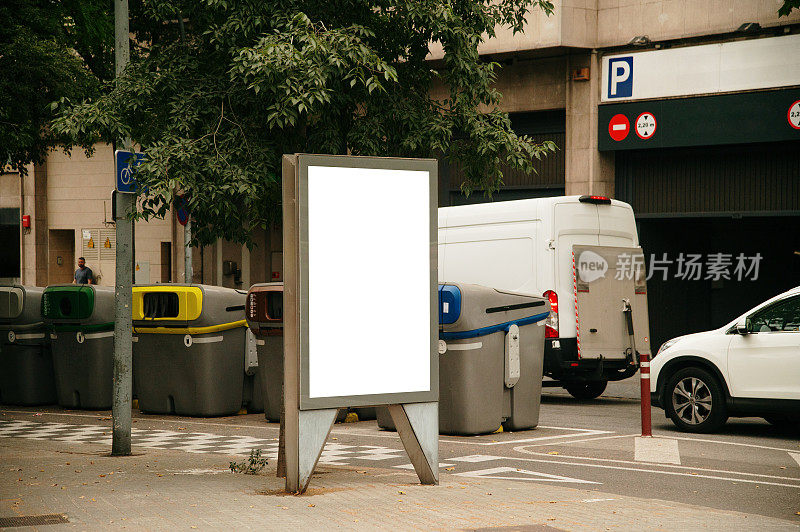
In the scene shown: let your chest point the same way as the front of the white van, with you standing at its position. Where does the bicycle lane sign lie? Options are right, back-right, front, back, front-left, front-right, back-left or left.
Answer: left

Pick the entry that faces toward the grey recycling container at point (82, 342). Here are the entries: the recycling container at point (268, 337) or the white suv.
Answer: the white suv

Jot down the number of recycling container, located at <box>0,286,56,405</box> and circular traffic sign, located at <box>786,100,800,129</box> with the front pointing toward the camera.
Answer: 2

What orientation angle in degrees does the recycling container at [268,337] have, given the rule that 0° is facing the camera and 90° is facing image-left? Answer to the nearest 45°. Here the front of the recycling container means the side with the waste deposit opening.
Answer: approximately 0°

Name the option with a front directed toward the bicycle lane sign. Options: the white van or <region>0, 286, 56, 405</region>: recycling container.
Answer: the recycling container

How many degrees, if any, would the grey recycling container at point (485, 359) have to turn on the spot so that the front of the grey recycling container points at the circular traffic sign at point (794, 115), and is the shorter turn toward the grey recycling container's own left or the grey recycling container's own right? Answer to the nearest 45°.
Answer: approximately 180°

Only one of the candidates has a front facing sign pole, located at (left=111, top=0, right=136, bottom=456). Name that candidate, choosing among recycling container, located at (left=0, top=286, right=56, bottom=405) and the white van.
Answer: the recycling container

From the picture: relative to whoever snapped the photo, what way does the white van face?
facing away from the viewer and to the left of the viewer

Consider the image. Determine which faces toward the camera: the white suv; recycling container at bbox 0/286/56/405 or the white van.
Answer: the recycling container

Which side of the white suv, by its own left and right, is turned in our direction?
left

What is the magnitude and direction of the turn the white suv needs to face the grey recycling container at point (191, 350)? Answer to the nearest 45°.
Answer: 0° — it already faces it

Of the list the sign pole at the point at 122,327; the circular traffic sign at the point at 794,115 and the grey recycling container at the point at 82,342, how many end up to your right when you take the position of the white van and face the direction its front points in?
1

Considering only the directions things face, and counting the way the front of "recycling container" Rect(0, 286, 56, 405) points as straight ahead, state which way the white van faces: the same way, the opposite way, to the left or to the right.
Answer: the opposite way

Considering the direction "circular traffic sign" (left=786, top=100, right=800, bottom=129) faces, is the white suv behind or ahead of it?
ahead

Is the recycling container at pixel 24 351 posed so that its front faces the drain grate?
yes
